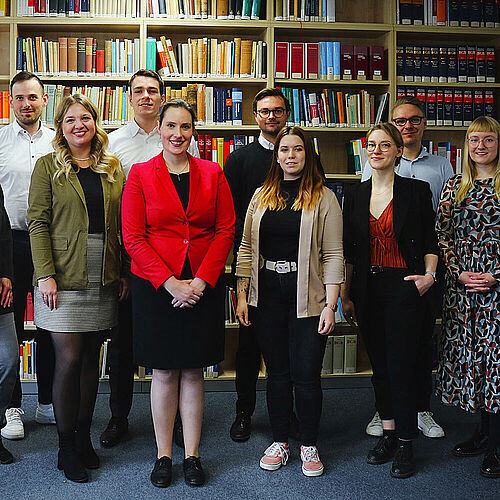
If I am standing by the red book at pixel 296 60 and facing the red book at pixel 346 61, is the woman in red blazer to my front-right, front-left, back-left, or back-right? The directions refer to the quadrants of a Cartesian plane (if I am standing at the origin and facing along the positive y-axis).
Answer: back-right

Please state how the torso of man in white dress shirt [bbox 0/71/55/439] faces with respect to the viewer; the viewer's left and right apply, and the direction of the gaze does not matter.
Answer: facing the viewer

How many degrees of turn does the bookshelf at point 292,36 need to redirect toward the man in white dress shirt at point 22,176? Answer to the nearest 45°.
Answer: approximately 45° to its right

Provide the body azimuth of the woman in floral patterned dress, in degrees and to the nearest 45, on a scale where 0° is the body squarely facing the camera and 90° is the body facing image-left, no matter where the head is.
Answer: approximately 0°

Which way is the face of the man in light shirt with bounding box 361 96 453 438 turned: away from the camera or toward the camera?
toward the camera

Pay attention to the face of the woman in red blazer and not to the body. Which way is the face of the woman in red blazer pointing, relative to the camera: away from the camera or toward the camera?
toward the camera

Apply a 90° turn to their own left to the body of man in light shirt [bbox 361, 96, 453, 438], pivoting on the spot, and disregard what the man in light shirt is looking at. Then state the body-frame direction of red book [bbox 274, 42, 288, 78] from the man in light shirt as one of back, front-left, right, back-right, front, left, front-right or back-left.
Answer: back-left

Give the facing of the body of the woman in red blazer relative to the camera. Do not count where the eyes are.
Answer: toward the camera
